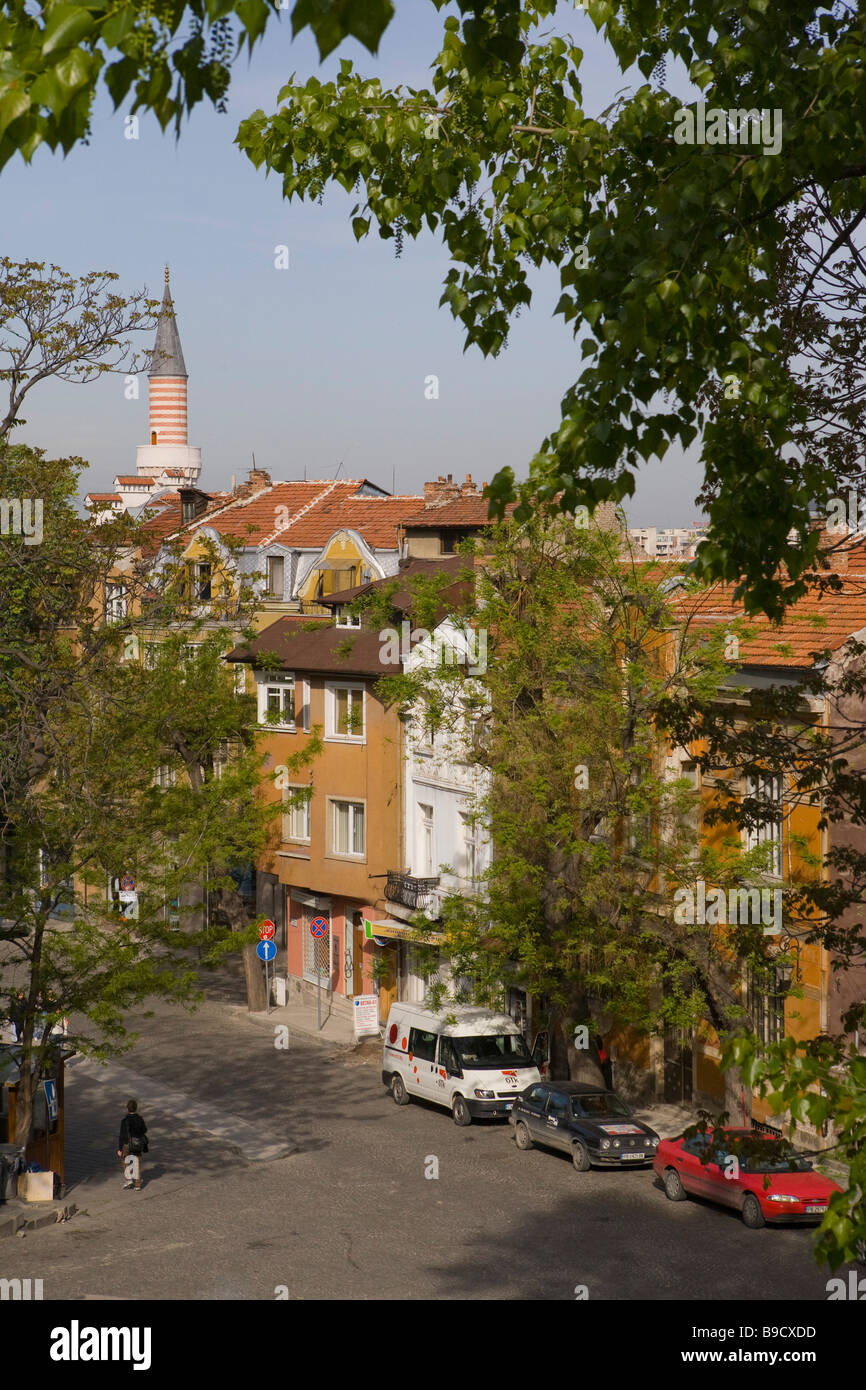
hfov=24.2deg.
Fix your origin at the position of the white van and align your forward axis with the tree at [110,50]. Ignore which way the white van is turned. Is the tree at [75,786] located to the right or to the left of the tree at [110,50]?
right

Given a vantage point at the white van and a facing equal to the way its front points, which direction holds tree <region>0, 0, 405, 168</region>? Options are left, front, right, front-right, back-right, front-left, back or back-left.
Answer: front-right

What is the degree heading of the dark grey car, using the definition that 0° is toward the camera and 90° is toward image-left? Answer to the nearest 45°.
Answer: approximately 315°

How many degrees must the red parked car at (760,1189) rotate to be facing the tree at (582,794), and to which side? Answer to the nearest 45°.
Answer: approximately 180°

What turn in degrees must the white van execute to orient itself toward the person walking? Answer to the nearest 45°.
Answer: approximately 90° to its right

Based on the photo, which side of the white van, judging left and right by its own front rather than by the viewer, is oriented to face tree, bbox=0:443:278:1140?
right

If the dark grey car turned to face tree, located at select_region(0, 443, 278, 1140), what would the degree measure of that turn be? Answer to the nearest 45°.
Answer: approximately 90° to its right

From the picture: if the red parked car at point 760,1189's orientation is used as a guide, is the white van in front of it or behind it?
behind

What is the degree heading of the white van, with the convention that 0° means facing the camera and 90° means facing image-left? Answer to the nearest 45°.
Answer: approximately 315°

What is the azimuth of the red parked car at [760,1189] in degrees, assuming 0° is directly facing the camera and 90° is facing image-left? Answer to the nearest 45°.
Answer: approximately 315°
